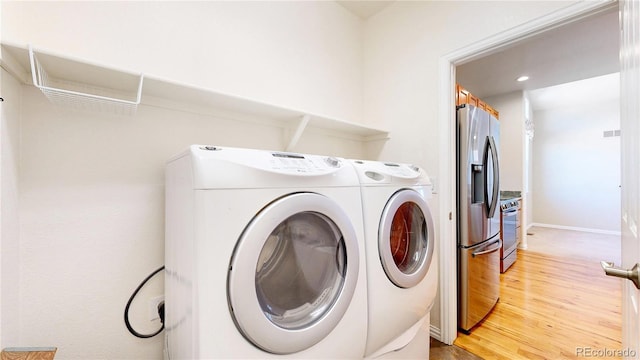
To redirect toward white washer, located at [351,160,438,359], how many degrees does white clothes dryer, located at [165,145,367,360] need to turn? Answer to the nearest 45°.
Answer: approximately 45° to its left

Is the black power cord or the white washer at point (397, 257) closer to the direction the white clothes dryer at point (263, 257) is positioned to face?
the white washer

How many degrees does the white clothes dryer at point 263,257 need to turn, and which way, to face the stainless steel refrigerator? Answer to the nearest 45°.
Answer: approximately 90° to its left

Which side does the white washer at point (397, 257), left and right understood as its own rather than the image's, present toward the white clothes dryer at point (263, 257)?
right

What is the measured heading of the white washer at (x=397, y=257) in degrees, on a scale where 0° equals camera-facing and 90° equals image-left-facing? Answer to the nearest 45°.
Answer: approximately 315°

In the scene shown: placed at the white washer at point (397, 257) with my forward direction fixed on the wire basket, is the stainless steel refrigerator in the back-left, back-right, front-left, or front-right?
back-right

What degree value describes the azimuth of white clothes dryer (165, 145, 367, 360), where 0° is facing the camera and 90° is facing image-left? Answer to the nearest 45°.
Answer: approximately 315°

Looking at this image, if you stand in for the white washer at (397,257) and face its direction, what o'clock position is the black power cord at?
The black power cord is roughly at 4 o'clock from the white washer.
